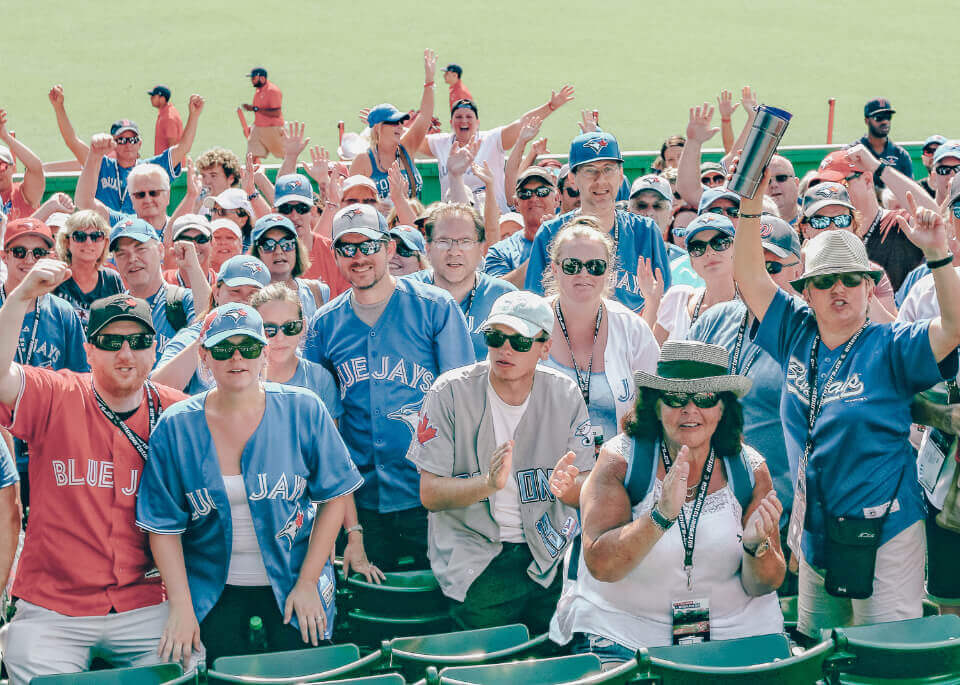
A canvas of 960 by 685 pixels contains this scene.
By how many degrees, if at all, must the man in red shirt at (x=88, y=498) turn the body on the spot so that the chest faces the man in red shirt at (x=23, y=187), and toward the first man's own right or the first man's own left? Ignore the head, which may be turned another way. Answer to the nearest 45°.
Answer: approximately 180°

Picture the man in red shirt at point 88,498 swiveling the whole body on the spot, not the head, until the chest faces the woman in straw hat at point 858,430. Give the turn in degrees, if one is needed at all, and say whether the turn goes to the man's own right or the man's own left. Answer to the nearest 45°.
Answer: approximately 90° to the man's own left

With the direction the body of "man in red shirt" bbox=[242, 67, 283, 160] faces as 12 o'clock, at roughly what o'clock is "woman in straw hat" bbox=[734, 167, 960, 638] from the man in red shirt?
The woman in straw hat is roughly at 10 o'clock from the man in red shirt.

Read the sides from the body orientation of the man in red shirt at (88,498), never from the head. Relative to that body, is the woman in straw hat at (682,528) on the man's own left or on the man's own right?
on the man's own left

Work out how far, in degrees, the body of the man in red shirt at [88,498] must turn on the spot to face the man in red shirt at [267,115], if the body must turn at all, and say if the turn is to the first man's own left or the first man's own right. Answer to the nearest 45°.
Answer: approximately 180°

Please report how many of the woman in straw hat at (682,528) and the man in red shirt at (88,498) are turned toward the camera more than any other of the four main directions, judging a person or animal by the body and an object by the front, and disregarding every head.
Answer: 2

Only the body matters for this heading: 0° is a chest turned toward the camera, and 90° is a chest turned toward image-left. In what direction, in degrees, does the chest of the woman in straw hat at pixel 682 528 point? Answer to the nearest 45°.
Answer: approximately 0°

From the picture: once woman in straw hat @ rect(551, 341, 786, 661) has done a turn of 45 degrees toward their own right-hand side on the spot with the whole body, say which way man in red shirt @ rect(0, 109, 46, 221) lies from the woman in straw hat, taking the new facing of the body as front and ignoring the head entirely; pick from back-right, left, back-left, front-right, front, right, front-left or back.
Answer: right

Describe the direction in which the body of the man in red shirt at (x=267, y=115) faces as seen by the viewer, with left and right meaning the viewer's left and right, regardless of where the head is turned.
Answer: facing the viewer and to the left of the viewer

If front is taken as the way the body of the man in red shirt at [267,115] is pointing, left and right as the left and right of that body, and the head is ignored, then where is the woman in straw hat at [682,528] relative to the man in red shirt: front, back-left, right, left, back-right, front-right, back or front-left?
front-left

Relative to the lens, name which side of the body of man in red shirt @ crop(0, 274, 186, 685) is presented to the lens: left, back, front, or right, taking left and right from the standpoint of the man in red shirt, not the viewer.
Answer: front

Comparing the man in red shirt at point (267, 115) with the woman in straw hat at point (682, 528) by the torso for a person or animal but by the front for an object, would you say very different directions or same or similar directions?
same or similar directions

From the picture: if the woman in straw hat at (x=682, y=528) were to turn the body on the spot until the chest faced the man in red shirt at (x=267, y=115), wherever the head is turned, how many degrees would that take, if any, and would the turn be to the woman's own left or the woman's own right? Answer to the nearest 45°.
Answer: approximately 135° to the woman's own right

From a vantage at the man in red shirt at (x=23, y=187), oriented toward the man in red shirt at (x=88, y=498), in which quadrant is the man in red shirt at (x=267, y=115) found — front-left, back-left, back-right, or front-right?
back-left
